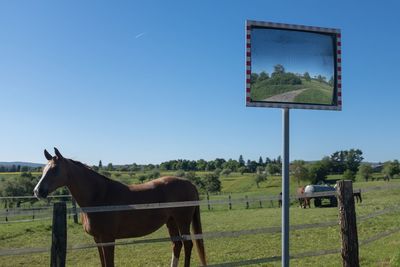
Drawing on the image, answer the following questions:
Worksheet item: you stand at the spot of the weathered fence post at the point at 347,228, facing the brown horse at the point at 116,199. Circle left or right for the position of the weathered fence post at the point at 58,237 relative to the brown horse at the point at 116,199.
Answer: left

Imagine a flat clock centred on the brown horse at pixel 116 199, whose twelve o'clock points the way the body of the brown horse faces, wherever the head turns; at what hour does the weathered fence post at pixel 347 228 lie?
The weathered fence post is roughly at 7 o'clock from the brown horse.

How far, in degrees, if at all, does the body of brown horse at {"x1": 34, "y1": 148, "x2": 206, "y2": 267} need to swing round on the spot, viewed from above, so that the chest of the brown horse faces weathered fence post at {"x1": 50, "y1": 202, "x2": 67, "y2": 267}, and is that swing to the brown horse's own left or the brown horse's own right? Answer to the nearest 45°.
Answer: approximately 90° to the brown horse's own left

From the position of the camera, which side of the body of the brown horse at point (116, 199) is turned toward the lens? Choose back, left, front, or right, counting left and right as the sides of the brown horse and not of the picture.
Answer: left
